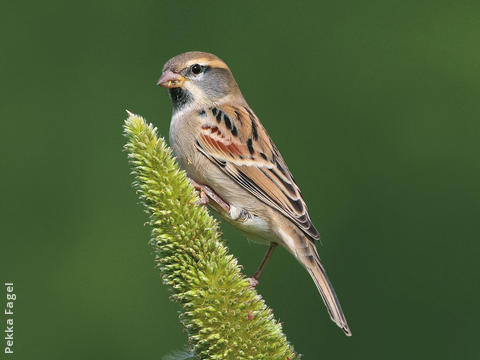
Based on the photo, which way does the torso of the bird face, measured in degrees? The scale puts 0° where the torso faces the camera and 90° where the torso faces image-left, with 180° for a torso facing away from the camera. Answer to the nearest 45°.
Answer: approximately 90°
